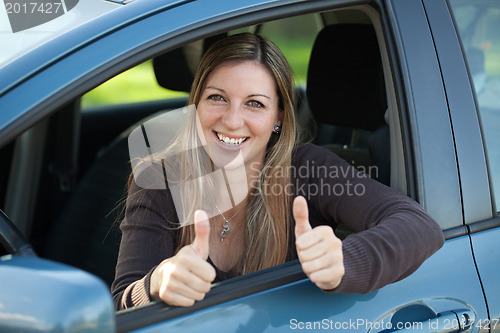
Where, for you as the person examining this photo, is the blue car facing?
facing the viewer and to the left of the viewer

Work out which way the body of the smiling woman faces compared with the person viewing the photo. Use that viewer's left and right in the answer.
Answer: facing the viewer

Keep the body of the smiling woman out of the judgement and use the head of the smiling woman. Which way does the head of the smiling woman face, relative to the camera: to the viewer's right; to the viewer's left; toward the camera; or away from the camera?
toward the camera
